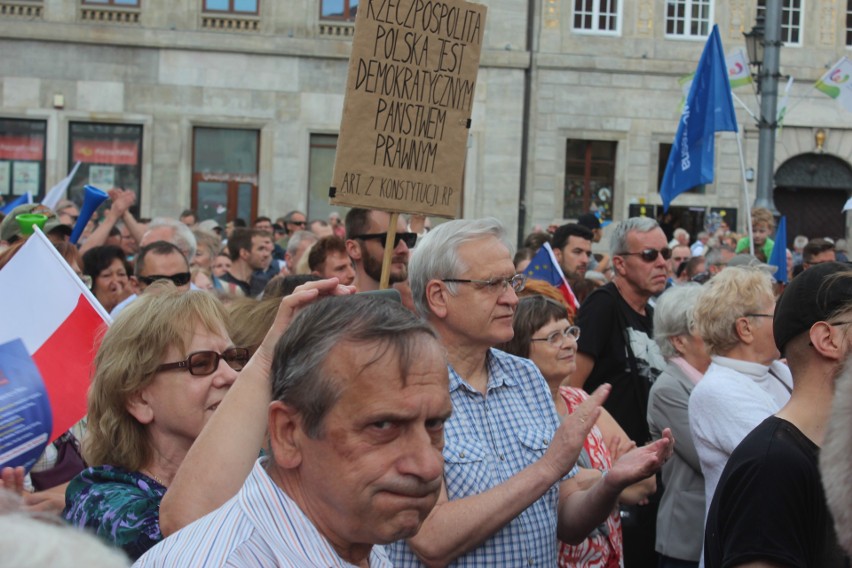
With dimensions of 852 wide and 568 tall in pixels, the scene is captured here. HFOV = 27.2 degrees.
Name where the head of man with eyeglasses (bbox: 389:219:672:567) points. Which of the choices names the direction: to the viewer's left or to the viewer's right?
to the viewer's right

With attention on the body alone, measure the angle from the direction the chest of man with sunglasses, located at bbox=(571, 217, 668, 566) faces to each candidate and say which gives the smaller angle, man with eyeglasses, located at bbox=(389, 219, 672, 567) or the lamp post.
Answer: the man with eyeglasses

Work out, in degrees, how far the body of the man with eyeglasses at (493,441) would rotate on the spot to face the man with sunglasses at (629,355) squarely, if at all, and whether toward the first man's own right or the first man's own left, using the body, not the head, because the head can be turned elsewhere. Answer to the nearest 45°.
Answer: approximately 135° to the first man's own left

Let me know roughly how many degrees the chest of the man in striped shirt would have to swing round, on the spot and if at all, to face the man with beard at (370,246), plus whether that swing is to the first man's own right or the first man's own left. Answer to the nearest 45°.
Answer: approximately 135° to the first man's own left

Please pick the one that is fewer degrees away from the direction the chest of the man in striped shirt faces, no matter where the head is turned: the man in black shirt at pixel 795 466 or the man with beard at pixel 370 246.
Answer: the man in black shirt

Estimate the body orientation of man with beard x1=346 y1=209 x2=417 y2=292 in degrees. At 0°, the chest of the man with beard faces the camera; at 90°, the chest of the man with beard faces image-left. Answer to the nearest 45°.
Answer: approximately 315°

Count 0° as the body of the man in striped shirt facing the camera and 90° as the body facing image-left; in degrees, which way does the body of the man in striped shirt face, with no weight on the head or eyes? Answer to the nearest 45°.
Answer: approximately 315°

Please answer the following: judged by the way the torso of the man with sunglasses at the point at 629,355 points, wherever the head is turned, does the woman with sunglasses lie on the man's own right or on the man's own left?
on the man's own right
